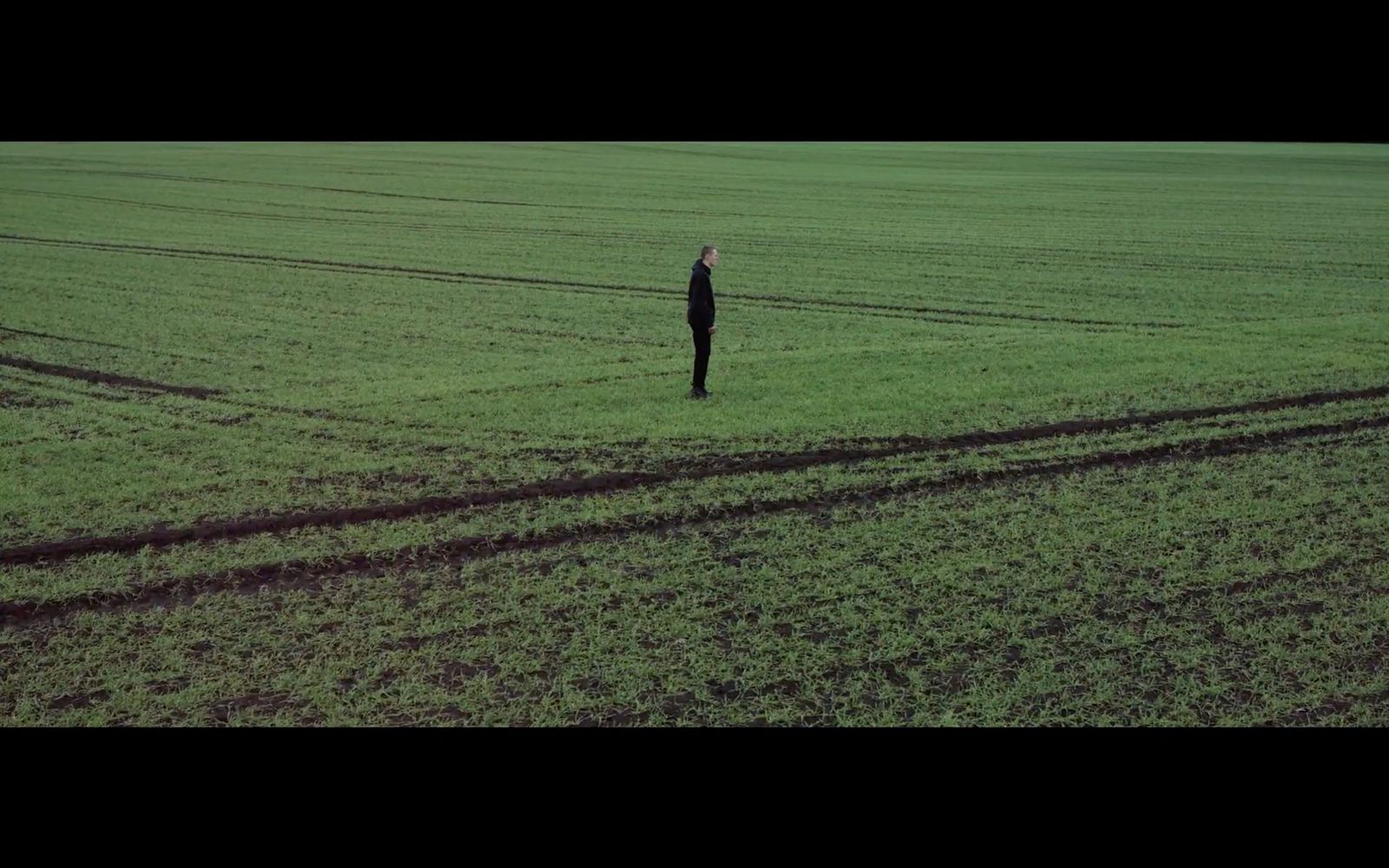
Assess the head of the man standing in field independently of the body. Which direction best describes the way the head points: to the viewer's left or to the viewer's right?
to the viewer's right

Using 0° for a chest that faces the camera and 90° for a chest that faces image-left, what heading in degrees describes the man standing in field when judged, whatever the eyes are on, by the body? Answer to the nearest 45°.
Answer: approximately 270°
